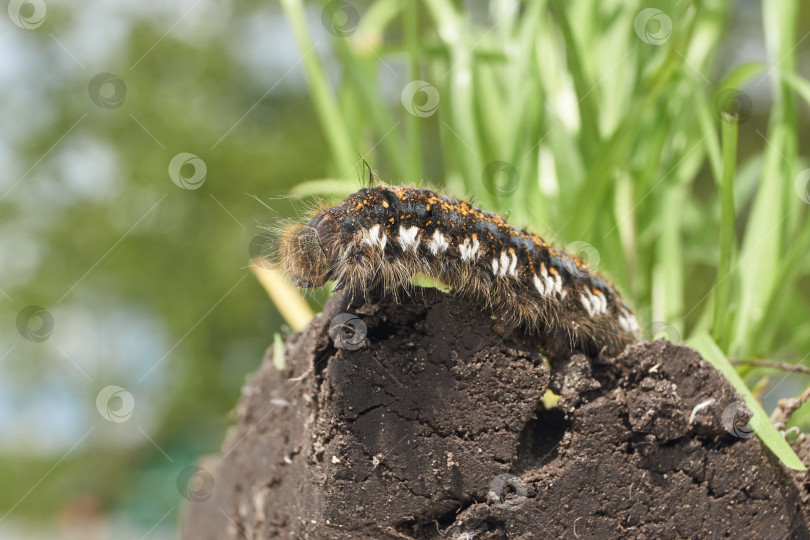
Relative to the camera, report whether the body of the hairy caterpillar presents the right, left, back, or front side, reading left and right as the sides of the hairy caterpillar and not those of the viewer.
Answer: left

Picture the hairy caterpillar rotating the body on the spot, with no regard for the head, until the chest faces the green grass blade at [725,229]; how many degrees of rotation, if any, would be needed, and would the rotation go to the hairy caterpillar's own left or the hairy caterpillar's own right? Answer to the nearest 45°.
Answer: approximately 135° to the hairy caterpillar's own right
